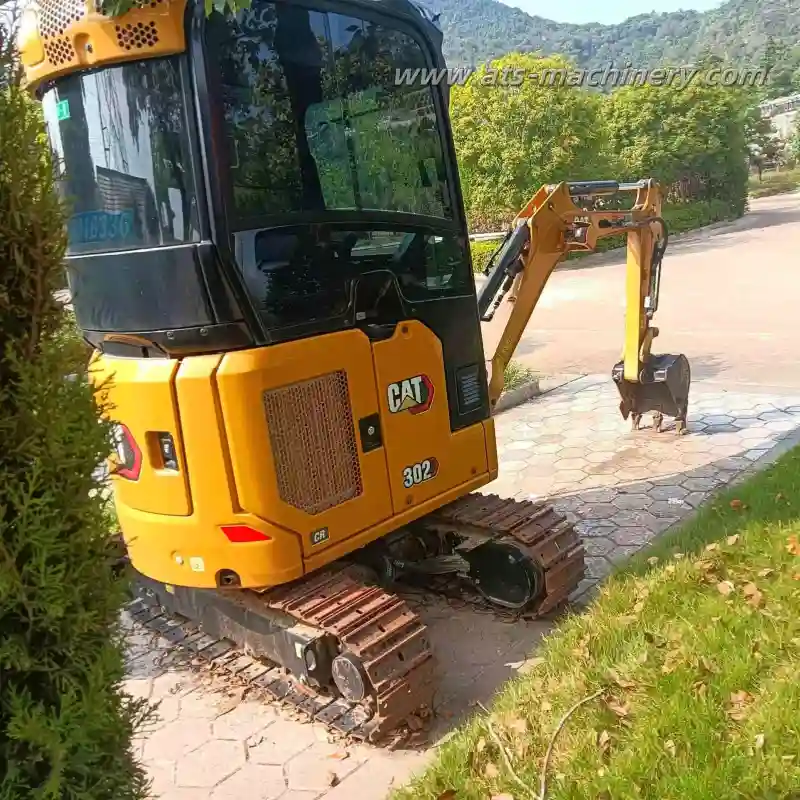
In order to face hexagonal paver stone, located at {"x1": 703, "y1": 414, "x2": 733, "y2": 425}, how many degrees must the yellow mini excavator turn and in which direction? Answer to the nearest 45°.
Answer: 0° — it already faces it

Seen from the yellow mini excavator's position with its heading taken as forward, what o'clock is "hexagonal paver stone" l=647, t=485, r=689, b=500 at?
The hexagonal paver stone is roughly at 12 o'clock from the yellow mini excavator.

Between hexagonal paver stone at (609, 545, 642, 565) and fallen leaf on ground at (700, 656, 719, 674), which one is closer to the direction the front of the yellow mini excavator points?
the hexagonal paver stone

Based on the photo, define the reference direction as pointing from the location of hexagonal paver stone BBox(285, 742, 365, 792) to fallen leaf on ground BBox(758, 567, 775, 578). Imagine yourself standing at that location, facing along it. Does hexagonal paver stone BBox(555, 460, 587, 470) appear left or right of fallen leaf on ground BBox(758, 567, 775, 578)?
left

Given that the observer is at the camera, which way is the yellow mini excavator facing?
facing away from the viewer and to the right of the viewer

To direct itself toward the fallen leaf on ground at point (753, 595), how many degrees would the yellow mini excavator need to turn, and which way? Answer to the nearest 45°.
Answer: approximately 45° to its right

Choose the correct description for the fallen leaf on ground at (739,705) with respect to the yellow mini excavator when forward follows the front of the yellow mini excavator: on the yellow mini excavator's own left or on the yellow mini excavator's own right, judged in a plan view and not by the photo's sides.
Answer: on the yellow mini excavator's own right

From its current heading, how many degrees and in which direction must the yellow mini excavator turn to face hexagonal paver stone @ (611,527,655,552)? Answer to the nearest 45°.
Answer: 0° — it already faces it

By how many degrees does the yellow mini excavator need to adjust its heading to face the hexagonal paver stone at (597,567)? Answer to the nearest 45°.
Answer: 0° — it already faces it

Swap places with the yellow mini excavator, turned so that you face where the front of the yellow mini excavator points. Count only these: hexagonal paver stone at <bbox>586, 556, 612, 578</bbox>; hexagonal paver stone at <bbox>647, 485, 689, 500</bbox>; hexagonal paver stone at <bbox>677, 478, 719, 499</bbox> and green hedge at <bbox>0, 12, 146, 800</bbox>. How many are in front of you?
3

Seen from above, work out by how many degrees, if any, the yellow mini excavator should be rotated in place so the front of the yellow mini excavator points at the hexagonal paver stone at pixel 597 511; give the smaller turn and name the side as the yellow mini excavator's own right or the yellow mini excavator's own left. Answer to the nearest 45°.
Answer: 0° — it already faces it
